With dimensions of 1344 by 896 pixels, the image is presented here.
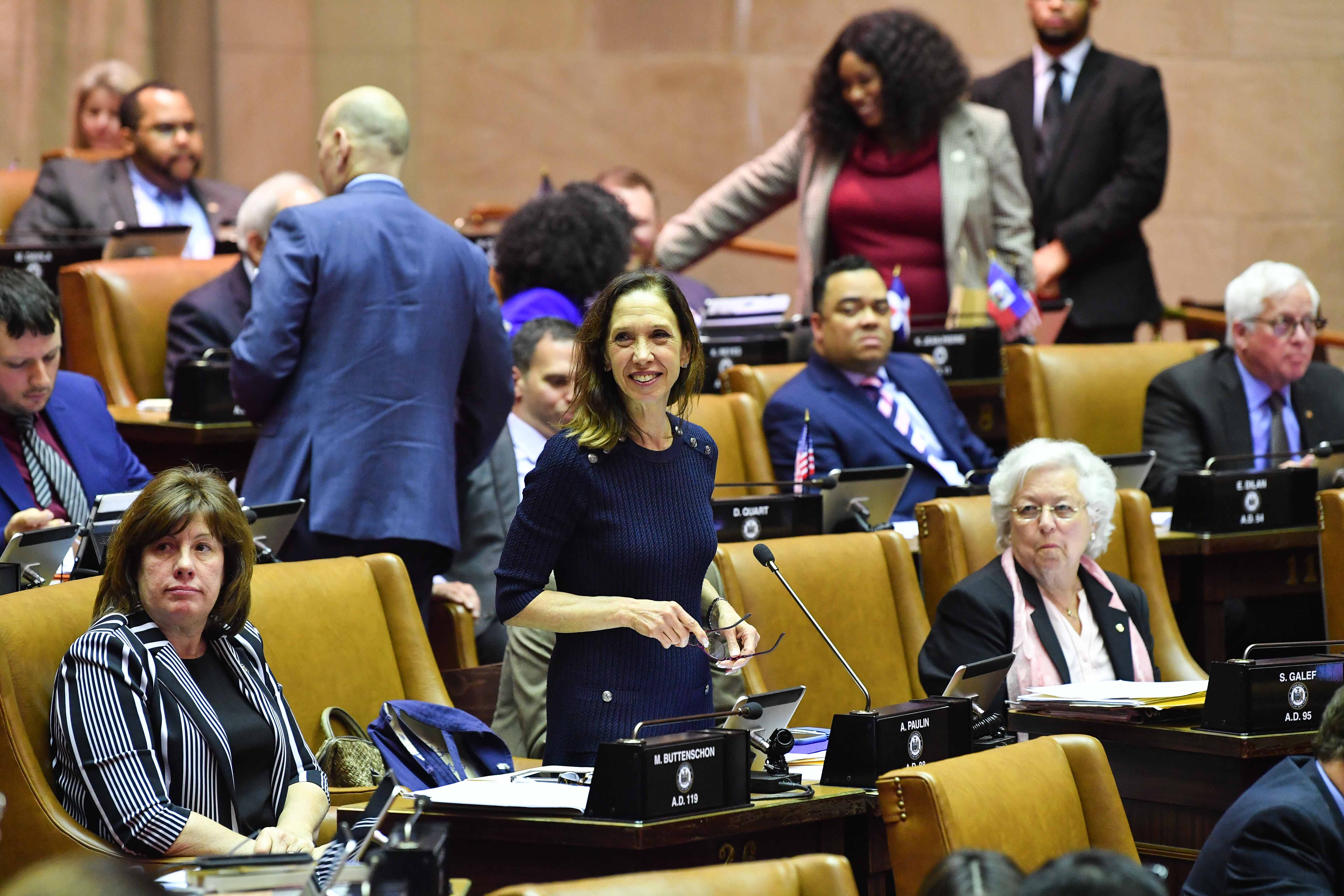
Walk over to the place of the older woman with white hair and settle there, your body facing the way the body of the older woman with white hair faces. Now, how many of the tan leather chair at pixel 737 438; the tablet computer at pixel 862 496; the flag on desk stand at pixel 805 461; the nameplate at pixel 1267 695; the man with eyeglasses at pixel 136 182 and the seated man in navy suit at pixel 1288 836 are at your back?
4

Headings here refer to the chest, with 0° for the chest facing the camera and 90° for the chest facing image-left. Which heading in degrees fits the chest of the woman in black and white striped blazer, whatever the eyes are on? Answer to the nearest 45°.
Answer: approximately 315°

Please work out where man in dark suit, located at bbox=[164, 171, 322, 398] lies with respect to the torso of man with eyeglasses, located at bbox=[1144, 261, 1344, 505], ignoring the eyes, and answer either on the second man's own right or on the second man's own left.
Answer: on the second man's own right

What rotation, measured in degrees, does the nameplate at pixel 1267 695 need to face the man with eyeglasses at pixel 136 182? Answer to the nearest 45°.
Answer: approximately 180°

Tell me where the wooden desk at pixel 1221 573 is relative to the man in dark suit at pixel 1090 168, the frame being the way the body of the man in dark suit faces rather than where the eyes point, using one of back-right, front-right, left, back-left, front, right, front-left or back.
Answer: front-left

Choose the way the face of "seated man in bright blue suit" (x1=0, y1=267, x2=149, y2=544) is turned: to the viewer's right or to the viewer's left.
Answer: to the viewer's right

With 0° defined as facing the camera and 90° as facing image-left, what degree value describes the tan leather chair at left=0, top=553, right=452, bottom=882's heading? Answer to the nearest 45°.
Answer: approximately 315°

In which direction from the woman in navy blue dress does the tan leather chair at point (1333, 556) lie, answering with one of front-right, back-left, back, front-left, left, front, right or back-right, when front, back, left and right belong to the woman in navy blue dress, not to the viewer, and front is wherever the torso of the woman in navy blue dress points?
left

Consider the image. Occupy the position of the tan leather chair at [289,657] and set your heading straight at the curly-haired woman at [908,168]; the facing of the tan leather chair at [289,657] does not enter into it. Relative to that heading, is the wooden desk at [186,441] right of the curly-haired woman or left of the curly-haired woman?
left
